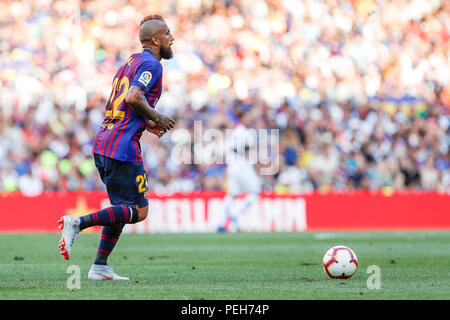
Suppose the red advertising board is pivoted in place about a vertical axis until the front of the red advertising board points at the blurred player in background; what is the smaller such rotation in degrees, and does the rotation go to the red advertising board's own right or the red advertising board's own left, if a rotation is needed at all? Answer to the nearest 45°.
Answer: approximately 45° to the red advertising board's own right

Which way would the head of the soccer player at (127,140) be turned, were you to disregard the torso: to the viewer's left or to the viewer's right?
to the viewer's right

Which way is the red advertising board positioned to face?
toward the camera

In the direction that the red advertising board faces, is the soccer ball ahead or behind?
ahead

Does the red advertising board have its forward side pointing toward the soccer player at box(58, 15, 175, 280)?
yes
